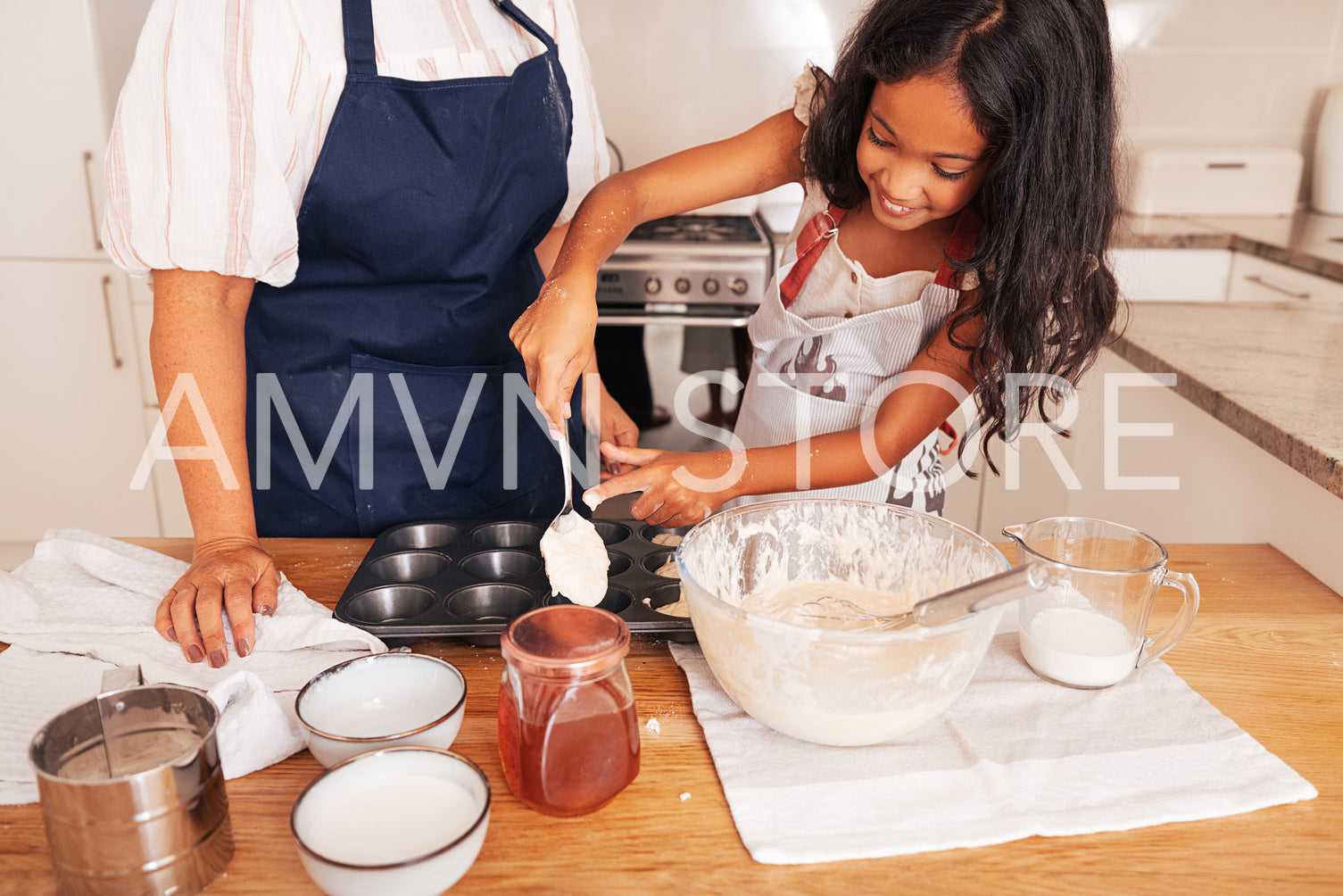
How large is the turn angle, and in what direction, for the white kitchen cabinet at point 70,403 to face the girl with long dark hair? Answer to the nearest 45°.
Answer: approximately 45° to its left

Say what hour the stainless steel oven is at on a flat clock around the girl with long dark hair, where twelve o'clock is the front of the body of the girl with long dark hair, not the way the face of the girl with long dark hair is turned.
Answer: The stainless steel oven is roughly at 4 o'clock from the girl with long dark hair.

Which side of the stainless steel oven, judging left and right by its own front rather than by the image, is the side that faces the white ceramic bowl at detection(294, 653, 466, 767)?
front

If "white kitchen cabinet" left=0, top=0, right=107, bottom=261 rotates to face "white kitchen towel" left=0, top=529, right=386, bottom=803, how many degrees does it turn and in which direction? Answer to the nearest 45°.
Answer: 0° — it already faces it

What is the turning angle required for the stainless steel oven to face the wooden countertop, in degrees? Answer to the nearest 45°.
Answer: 0° — it already faces it

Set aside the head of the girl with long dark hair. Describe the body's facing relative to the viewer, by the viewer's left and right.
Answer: facing the viewer and to the left of the viewer

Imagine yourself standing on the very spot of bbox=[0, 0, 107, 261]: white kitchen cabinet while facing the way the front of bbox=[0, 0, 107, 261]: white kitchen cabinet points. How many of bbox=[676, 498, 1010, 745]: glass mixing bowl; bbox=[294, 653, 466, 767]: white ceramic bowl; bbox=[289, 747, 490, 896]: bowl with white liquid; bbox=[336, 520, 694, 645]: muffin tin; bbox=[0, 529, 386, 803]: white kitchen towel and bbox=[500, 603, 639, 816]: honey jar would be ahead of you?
6

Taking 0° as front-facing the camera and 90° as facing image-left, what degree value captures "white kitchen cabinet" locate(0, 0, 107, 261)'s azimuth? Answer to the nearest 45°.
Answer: approximately 0°

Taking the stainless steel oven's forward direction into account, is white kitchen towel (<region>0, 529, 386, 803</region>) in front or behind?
in front

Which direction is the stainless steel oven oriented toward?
toward the camera

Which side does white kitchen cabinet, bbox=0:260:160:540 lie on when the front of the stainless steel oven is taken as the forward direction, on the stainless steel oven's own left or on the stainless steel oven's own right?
on the stainless steel oven's own right
